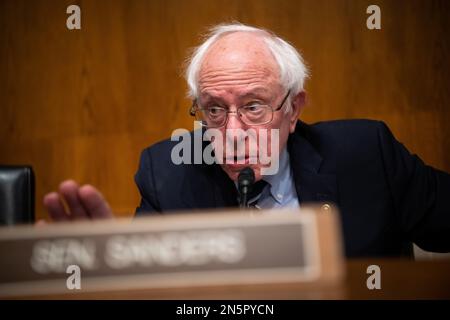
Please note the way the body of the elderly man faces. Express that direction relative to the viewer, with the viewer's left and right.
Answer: facing the viewer and to the left of the viewer

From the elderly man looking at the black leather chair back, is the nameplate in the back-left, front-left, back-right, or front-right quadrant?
front-left
